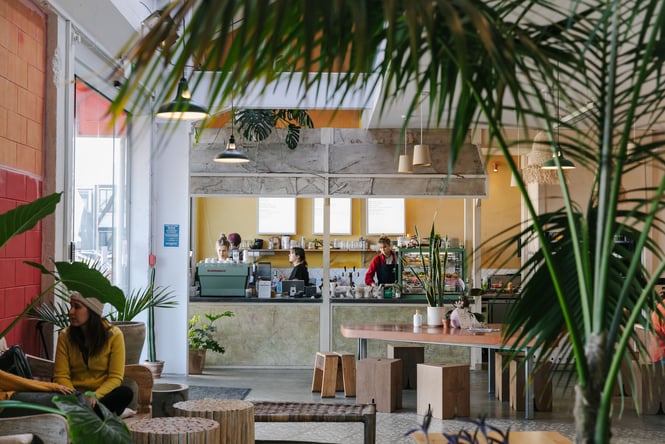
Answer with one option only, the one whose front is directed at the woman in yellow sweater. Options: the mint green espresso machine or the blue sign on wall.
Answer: the blue sign on wall

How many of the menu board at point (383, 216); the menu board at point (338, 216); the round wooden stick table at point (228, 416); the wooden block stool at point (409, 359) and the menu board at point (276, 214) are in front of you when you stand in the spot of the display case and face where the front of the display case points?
2

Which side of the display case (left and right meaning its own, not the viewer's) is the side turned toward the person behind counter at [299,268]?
right

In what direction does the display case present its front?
toward the camera

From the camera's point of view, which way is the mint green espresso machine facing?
away from the camera

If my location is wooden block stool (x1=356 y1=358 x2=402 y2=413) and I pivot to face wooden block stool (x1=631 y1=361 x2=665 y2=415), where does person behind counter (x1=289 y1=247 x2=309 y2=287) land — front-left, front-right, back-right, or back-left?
back-left

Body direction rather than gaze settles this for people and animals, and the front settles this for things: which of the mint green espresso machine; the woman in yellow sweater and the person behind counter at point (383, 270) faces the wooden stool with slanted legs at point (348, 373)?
the person behind counter

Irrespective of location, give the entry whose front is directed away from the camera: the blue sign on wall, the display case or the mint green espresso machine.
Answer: the mint green espresso machine

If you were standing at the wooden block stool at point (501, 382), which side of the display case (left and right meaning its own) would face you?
front

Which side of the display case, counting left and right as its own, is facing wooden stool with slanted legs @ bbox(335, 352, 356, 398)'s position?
front

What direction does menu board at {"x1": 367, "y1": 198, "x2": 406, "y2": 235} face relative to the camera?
toward the camera

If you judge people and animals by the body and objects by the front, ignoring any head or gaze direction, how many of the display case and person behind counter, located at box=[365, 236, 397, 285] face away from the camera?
0

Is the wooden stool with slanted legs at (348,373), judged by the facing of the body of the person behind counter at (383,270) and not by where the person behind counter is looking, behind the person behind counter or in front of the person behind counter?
in front
